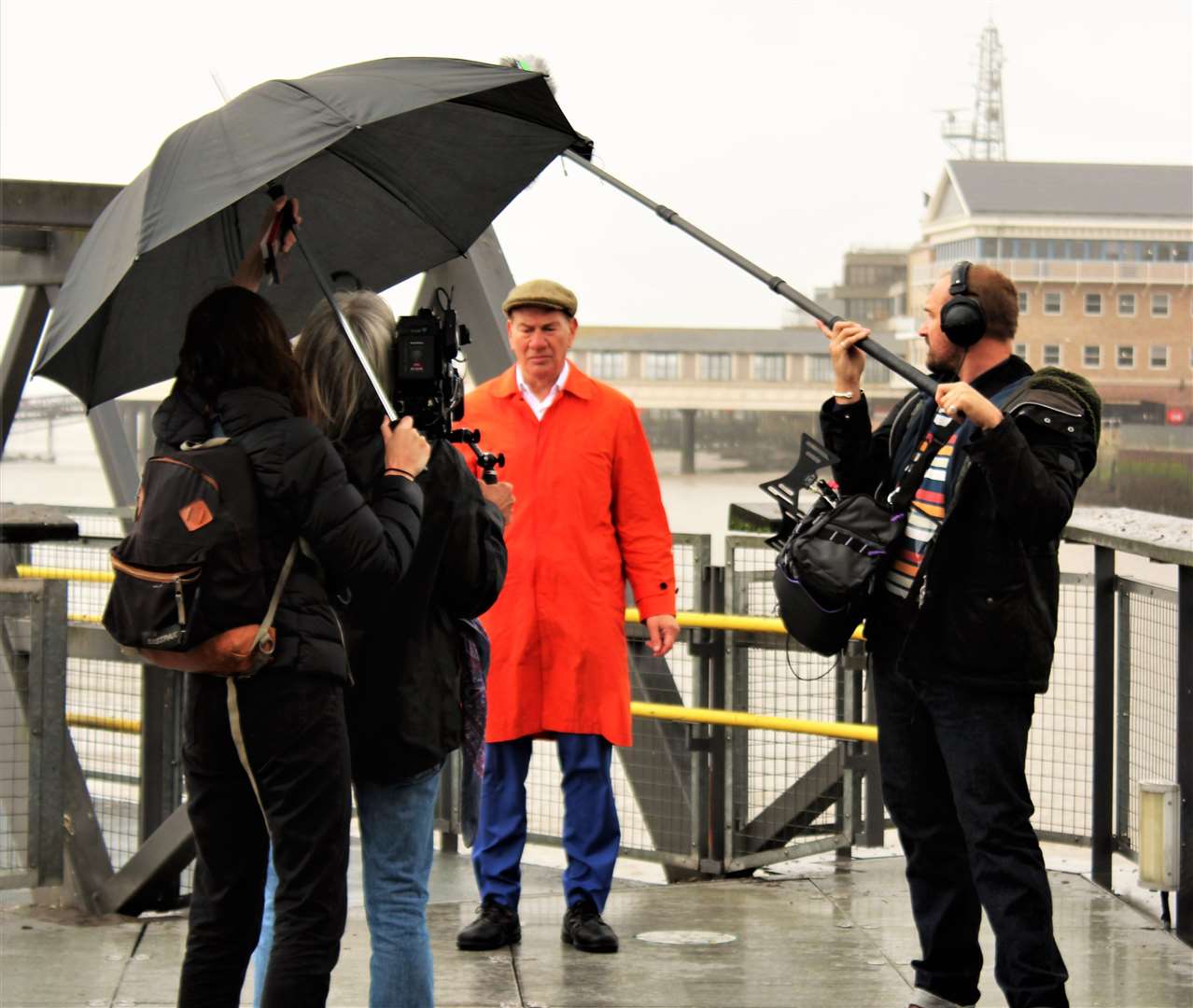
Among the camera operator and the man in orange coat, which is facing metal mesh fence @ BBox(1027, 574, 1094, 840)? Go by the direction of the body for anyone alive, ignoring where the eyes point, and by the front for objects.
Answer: the camera operator

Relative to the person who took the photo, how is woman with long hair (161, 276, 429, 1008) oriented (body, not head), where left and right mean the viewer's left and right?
facing away from the viewer and to the right of the viewer

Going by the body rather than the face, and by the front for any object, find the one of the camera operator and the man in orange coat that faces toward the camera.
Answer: the man in orange coat

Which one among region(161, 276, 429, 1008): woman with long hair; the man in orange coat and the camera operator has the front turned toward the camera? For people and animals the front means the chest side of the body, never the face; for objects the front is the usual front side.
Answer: the man in orange coat

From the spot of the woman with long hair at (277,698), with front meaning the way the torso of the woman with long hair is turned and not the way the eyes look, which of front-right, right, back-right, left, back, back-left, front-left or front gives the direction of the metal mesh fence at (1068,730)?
front

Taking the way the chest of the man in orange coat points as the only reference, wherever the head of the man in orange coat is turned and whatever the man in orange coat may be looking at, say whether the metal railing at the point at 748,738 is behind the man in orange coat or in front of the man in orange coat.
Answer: behind

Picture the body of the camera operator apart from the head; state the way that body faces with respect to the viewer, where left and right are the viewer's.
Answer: facing away from the viewer and to the right of the viewer

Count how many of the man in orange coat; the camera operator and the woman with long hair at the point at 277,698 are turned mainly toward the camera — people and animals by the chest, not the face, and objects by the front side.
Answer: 1

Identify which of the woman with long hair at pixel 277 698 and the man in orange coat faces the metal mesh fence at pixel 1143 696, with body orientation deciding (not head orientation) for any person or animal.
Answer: the woman with long hair

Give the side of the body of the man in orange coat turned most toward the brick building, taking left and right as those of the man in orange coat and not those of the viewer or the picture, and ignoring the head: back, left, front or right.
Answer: back

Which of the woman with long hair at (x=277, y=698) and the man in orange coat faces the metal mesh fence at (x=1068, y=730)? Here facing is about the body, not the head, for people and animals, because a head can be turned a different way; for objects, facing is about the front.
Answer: the woman with long hair

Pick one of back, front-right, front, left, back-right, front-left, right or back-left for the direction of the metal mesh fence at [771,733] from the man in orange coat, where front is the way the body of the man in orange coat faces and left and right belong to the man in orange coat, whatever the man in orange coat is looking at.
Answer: back-left

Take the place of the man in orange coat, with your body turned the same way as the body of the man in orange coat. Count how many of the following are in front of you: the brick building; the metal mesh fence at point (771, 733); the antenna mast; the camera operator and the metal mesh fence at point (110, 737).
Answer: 1

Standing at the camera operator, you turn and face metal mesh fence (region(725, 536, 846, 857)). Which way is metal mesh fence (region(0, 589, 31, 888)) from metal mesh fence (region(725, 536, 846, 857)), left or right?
left

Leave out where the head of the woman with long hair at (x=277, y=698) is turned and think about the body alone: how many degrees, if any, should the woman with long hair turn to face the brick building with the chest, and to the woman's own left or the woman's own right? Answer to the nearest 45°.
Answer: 0° — they already face it

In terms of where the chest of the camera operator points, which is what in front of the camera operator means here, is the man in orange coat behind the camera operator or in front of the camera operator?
in front

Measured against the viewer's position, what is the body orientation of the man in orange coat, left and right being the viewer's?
facing the viewer

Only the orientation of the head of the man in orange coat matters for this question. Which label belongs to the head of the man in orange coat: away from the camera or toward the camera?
toward the camera

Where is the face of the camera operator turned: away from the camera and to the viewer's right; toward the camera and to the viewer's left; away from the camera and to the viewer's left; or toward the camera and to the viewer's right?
away from the camera and to the viewer's right
